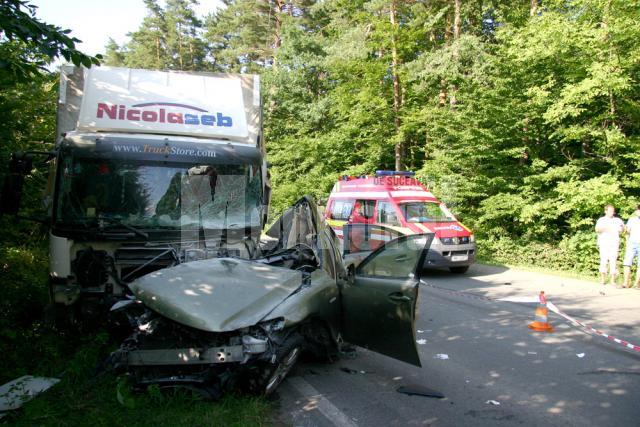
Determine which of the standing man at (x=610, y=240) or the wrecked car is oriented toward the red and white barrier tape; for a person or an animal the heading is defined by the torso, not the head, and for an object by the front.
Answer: the standing man

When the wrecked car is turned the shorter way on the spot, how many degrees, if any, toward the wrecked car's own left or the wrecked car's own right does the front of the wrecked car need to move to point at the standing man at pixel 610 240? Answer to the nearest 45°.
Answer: approximately 180°

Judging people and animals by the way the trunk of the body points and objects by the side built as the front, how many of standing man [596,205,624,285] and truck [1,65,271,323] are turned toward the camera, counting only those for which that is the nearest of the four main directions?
2

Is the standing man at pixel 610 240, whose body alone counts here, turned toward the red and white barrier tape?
yes

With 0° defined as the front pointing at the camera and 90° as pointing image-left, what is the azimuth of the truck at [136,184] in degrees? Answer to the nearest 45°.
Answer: approximately 0°

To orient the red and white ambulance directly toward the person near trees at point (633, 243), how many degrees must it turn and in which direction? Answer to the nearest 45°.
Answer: approximately 45° to its left

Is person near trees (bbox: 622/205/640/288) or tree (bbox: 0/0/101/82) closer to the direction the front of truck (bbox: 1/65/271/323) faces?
the tree

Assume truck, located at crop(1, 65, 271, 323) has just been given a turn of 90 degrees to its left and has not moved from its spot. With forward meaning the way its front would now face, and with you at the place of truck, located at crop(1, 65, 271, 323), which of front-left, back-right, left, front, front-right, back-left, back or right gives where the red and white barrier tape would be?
front

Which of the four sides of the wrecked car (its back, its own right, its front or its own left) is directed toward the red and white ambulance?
back
